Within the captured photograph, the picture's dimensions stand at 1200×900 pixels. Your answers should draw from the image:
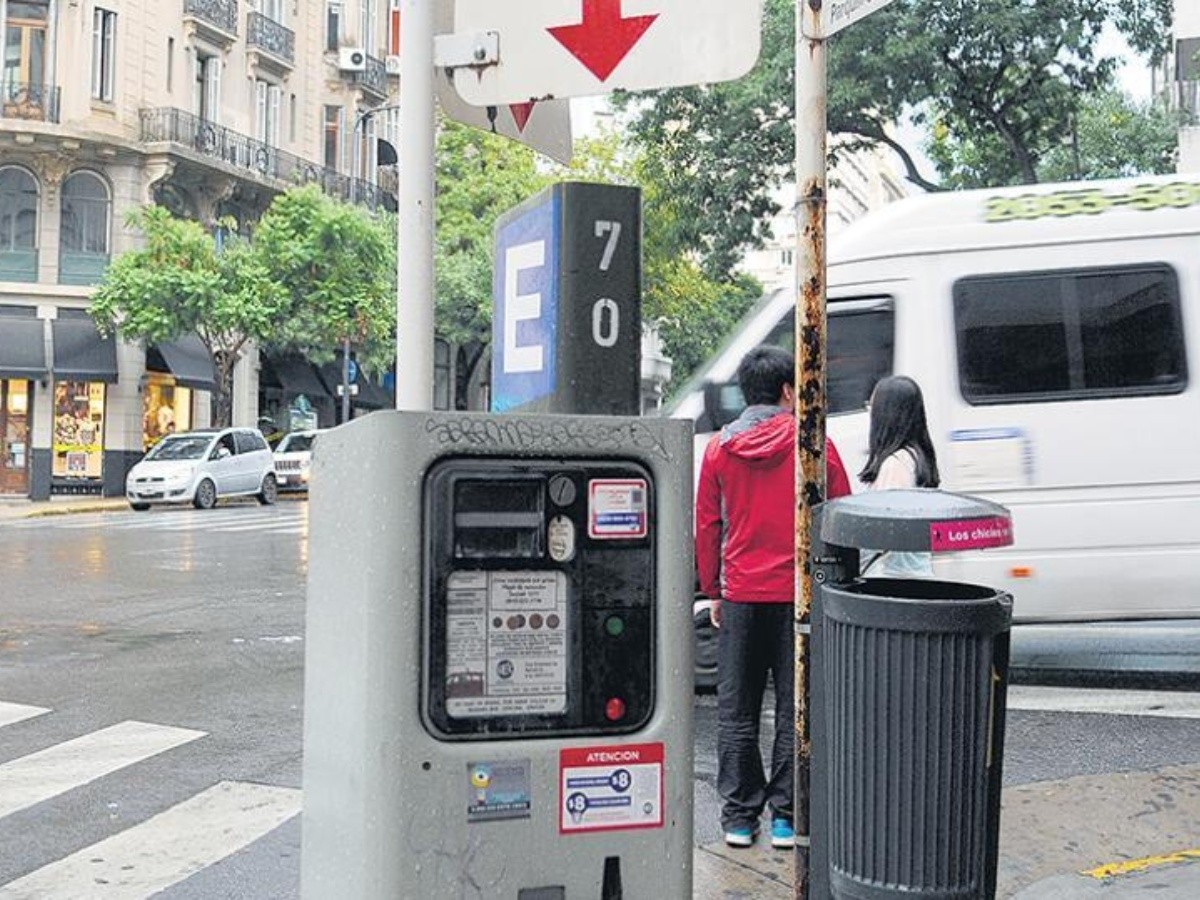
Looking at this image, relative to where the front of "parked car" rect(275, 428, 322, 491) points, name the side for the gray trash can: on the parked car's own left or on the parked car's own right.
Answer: on the parked car's own left

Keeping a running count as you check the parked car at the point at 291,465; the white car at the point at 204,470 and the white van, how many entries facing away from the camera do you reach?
0

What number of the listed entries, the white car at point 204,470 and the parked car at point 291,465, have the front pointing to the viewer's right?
0

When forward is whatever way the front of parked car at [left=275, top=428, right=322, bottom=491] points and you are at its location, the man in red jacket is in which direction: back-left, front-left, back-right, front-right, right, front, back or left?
front-left

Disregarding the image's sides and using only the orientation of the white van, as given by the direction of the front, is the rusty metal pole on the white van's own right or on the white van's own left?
on the white van's own left

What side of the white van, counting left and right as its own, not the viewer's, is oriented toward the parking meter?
left

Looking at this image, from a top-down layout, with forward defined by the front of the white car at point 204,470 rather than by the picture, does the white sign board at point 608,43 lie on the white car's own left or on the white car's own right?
on the white car's own left

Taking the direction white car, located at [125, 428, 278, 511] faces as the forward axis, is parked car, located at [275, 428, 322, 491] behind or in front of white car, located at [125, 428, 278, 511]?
behind

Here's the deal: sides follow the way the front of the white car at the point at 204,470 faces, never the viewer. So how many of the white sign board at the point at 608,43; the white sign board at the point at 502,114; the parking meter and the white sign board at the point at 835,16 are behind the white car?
0

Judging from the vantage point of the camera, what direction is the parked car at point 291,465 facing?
facing the viewer and to the left of the viewer

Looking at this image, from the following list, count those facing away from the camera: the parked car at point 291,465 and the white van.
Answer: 0

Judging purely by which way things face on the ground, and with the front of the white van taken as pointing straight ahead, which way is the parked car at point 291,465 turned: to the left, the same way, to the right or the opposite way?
to the left

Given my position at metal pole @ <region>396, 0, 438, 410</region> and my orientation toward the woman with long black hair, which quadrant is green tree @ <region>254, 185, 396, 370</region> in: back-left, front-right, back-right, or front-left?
front-left

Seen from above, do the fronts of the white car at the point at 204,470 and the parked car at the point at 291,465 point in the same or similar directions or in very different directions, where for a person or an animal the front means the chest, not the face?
same or similar directions

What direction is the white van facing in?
to the viewer's left

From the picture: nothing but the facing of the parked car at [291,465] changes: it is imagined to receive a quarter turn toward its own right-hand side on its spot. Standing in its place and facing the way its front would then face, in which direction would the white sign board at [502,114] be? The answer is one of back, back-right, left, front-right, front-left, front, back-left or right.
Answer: back-left

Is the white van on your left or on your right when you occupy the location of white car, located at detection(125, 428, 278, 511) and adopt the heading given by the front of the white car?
on your left

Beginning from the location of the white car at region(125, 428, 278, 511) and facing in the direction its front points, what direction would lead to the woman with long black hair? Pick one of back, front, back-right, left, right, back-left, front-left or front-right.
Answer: front-left

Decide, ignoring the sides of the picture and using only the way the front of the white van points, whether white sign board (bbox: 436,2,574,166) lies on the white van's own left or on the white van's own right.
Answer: on the white van's own left
